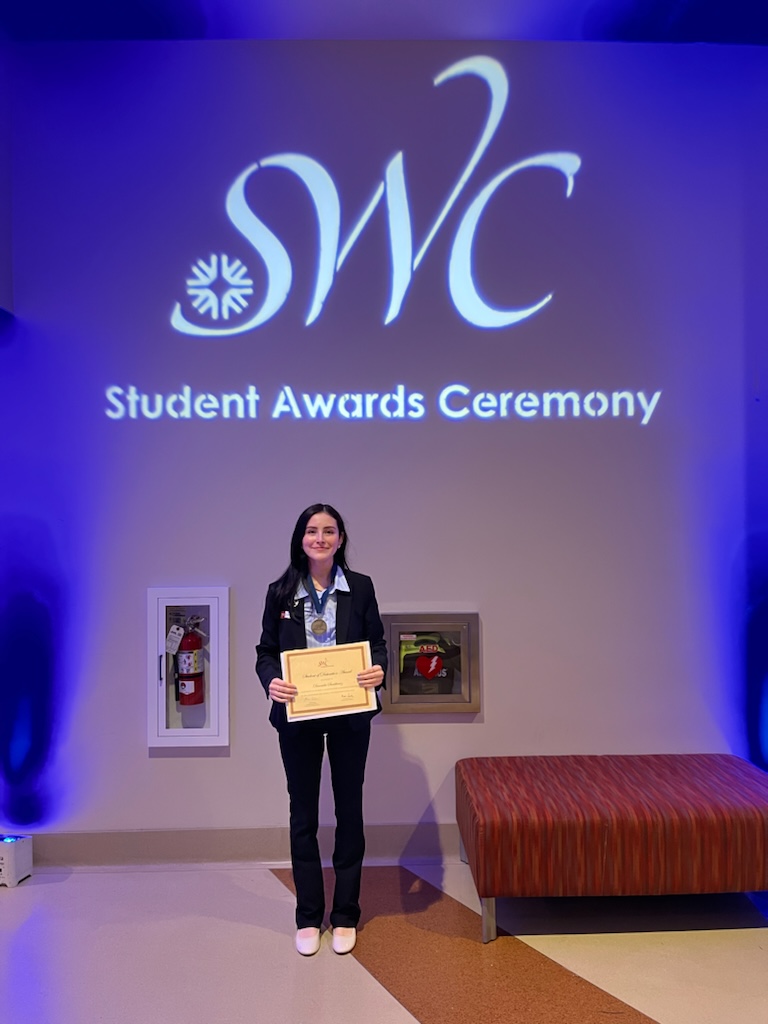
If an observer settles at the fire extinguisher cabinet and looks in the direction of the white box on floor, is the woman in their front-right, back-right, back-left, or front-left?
back-left

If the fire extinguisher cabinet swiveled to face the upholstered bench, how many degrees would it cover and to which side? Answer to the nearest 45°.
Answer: approximately 45° to its left

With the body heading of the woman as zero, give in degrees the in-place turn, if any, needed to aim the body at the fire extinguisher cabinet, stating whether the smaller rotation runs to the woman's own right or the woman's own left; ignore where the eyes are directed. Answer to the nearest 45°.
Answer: approximately 135° to the woman's own right

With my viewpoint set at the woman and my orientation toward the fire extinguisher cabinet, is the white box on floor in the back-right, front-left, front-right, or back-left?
front-left

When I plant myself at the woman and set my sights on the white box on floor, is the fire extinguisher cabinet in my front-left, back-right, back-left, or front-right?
front-right

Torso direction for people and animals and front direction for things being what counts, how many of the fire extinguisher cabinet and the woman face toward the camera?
2

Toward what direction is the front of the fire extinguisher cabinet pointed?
toward the camera

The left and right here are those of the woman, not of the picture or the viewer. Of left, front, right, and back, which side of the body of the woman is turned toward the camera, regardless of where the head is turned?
front

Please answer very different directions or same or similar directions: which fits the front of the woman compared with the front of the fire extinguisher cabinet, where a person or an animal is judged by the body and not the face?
same or similar directions

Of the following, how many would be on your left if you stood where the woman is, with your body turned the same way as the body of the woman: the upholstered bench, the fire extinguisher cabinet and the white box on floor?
1

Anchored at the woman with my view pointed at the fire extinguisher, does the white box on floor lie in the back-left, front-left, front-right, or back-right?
front-left

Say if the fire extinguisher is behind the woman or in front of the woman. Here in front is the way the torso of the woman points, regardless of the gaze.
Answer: behind

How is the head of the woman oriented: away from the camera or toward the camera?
toward the camera

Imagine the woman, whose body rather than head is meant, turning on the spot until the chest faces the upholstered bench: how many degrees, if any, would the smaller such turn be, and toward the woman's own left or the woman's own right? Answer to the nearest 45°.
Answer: approximately 90° to the woman's own left

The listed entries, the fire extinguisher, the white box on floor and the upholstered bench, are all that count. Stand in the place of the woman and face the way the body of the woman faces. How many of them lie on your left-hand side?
1
